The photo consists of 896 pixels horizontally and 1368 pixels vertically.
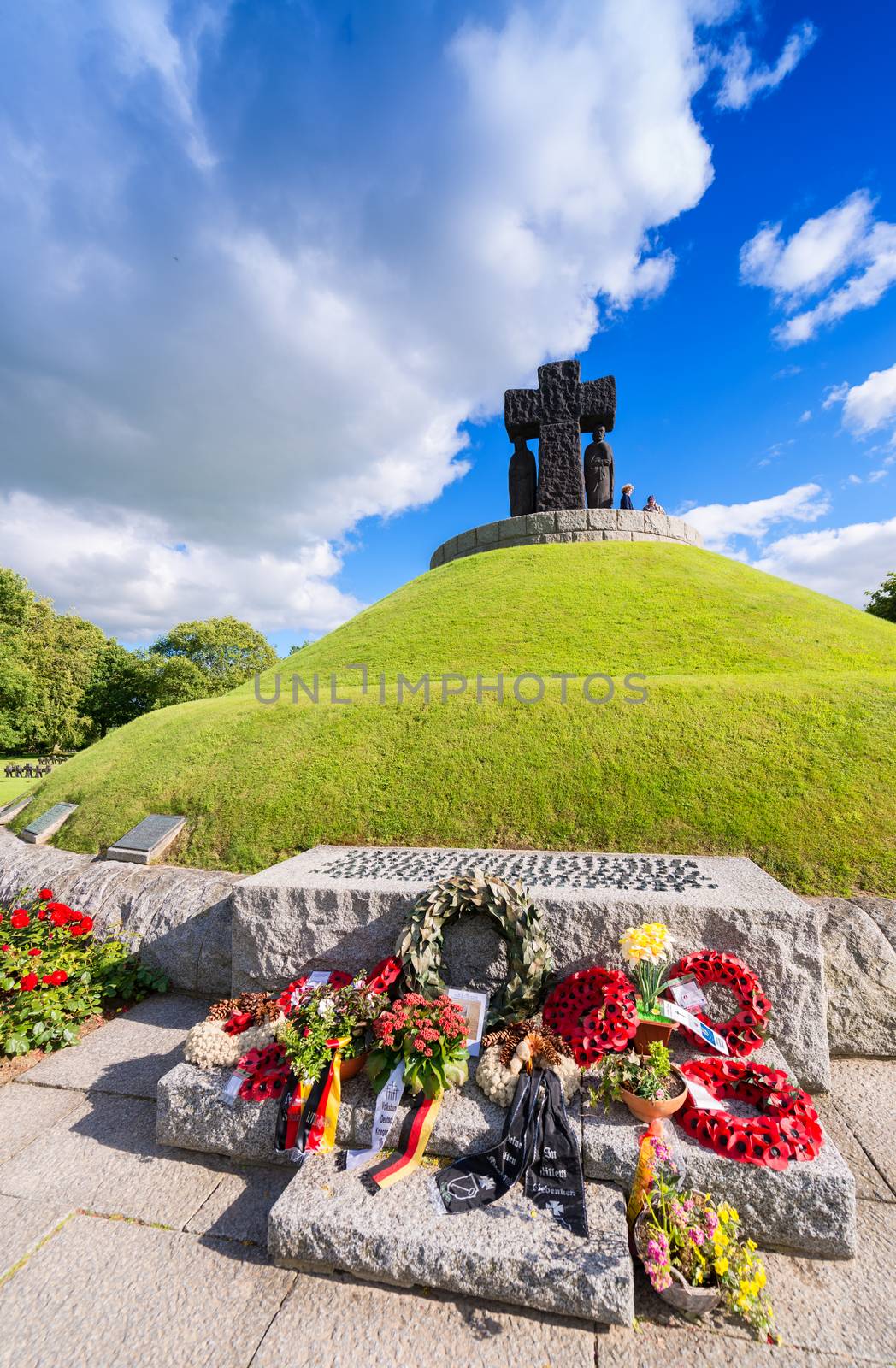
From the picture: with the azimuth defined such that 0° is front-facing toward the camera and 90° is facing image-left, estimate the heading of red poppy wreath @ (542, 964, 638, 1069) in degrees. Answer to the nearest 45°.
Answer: approximately 0°

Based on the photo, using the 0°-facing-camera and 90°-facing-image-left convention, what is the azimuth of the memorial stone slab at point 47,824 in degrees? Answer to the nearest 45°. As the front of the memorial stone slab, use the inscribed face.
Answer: approximately 45°

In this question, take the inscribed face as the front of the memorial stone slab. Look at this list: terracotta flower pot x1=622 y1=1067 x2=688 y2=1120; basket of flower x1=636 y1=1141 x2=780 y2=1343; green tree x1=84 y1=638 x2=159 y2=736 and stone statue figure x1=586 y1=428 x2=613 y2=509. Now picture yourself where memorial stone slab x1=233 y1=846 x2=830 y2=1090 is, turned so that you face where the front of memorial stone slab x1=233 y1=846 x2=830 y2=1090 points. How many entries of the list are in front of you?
2

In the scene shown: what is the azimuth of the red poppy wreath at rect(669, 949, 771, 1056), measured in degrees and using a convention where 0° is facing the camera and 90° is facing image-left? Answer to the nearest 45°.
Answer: approximately 0°

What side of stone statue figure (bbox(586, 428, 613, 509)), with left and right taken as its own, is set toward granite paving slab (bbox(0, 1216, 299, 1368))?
front

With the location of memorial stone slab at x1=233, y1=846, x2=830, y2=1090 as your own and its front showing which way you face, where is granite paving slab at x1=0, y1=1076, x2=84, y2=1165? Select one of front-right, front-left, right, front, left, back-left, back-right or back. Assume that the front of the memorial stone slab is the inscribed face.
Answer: right

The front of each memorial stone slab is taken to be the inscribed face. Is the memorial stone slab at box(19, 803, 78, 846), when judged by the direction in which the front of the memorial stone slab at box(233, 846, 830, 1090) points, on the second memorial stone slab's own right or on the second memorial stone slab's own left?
on the second memorial stone slab's own right

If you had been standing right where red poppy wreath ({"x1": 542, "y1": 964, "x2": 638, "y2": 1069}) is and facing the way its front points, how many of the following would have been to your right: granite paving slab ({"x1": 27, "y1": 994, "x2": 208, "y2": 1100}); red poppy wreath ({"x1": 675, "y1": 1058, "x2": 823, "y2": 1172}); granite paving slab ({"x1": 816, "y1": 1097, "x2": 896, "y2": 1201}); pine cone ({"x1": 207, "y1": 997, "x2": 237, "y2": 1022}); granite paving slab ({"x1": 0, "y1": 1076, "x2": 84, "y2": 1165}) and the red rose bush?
4

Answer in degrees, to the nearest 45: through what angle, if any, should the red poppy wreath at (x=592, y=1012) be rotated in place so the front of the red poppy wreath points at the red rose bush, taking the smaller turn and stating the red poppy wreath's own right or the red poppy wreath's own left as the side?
approximately 90° to the red poppy wreath's own right
